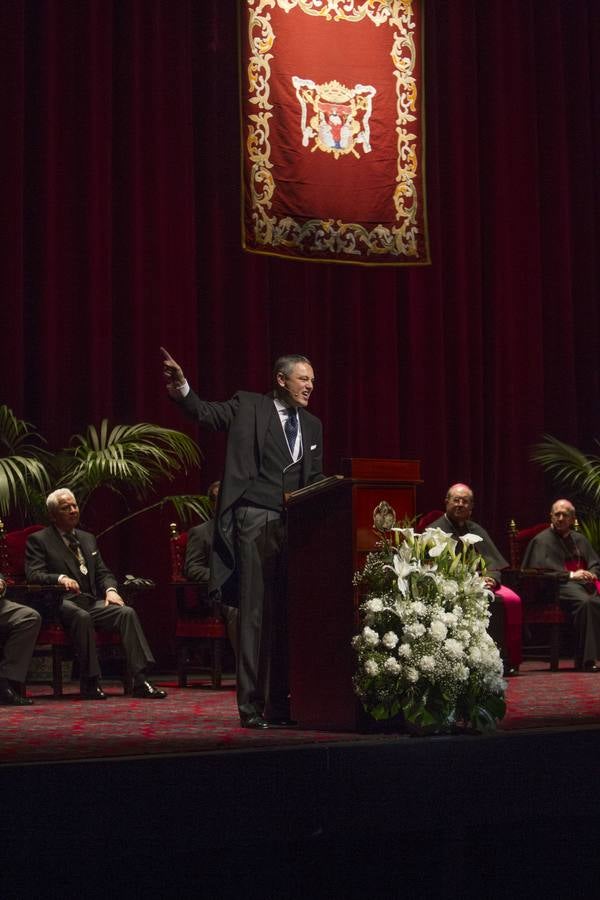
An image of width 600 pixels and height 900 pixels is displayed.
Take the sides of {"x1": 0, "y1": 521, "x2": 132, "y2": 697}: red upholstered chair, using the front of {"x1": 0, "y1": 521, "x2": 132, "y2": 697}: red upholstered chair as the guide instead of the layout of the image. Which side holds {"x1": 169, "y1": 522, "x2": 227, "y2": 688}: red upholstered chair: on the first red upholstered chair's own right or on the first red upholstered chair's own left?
on the first red upholstered chair's own left

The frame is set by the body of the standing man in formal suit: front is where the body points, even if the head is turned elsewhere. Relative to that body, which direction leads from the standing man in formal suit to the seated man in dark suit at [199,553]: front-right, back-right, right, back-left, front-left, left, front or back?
back-left

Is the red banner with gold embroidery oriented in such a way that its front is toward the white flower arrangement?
yes

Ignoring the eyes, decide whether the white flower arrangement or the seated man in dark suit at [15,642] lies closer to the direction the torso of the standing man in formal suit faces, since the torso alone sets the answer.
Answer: the white flower arrangement

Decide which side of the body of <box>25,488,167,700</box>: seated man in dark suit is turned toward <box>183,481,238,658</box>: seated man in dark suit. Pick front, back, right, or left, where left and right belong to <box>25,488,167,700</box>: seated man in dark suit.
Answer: left

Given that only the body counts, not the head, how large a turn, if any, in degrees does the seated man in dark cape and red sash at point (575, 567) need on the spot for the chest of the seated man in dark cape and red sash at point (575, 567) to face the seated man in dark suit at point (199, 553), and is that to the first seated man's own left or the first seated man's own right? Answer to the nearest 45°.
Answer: approximately 90° to the first seated man's own right

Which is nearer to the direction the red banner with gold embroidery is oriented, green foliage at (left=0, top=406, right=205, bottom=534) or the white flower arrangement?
the white flower arrangement
